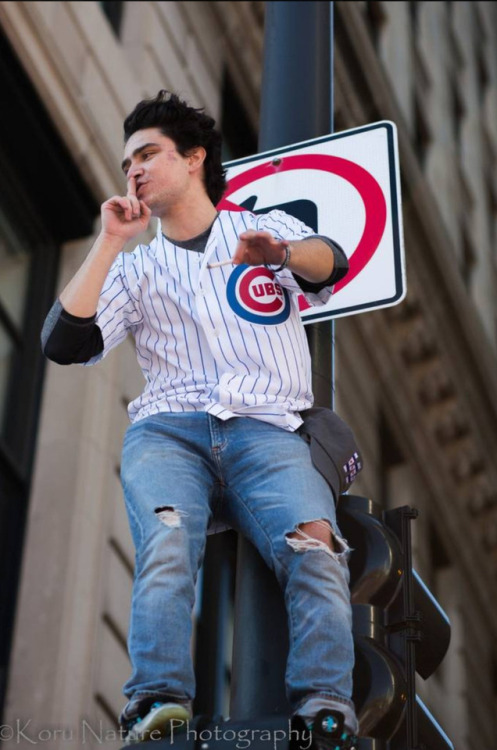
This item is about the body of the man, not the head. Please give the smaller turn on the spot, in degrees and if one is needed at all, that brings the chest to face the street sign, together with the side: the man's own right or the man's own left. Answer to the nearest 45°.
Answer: approximately 135° to the man's own left

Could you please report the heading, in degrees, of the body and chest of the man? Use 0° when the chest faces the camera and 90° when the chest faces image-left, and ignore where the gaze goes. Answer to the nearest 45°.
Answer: approximately 0°
